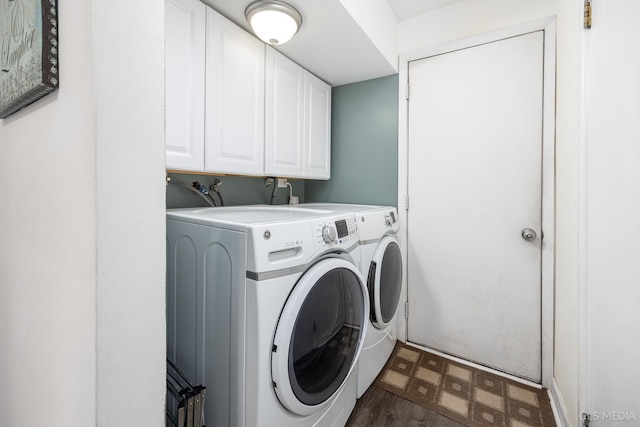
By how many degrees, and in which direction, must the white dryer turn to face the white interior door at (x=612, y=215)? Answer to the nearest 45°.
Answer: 0° — it already faces it

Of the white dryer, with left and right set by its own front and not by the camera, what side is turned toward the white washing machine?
right
